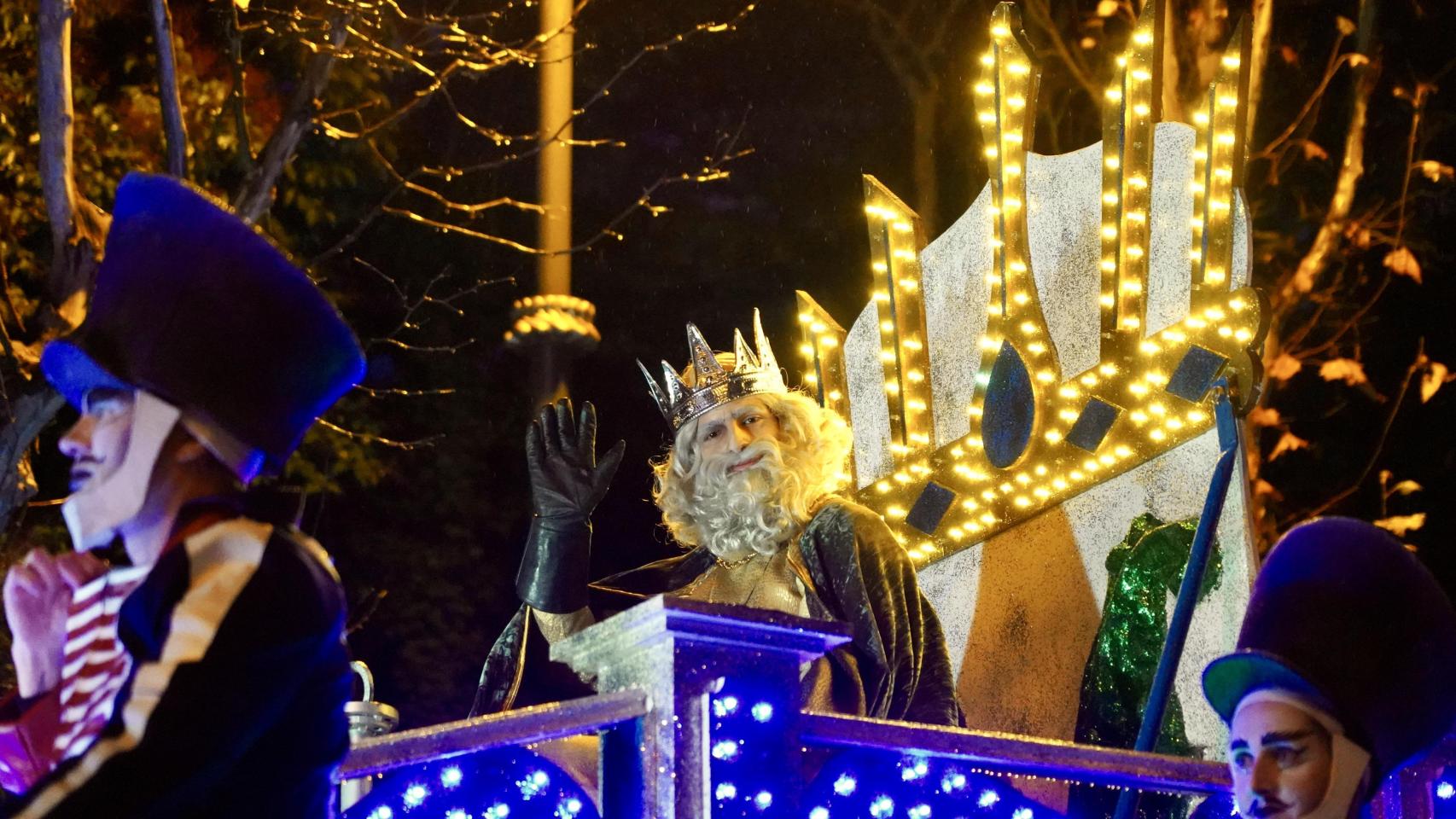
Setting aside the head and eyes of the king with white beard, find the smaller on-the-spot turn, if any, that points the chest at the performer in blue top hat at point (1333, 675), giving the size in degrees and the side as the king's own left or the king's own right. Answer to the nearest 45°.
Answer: approximately 45° to the king's own left

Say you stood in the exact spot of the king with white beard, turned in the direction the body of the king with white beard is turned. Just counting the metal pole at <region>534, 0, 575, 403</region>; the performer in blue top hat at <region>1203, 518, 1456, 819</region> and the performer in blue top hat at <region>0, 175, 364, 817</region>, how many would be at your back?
1

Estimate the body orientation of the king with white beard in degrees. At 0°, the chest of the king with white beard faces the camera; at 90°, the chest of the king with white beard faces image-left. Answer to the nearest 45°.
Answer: approximately 0°

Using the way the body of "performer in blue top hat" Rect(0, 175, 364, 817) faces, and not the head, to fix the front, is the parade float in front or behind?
behind

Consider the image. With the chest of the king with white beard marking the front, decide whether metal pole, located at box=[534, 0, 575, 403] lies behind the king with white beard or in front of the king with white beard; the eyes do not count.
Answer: behind

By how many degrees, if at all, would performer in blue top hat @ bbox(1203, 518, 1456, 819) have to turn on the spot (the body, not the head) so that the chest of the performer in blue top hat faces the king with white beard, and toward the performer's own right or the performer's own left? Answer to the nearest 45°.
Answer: approximately 90° to the performer's own right

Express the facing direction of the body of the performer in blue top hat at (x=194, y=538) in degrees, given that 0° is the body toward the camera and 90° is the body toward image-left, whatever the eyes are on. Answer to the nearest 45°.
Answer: approximately 90°

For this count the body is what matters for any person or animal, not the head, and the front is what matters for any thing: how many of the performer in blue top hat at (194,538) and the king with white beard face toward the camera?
1

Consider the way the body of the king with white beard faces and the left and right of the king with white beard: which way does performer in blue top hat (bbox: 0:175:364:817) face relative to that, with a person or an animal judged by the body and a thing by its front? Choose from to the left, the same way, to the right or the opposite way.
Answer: to the right

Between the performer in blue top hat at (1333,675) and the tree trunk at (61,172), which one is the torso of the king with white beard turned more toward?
the performer in blue top hat

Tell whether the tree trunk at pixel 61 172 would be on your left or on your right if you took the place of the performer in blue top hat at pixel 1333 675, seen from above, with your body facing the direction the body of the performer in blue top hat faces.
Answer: on your right

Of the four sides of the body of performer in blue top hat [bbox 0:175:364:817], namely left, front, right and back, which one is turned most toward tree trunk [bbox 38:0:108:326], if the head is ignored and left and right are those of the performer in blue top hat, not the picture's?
right

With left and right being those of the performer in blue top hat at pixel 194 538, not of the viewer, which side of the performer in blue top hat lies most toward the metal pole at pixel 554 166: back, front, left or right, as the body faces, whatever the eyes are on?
right
